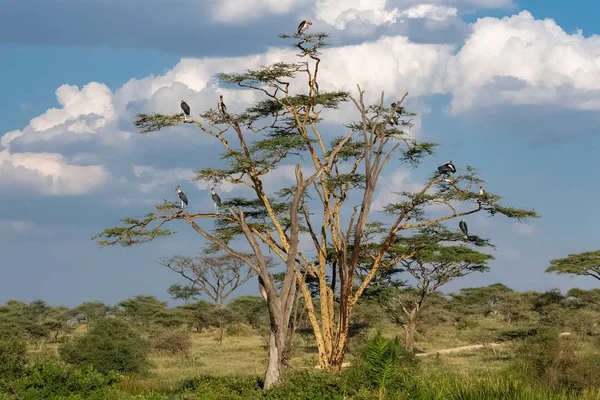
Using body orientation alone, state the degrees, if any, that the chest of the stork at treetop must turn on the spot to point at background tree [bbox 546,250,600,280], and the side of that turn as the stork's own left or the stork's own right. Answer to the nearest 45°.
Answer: approximately 45° to the stork's own left

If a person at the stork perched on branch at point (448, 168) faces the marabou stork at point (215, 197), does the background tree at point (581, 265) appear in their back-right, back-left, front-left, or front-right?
back-right
